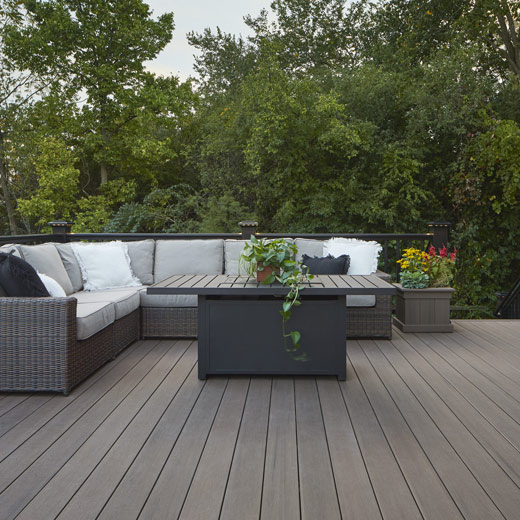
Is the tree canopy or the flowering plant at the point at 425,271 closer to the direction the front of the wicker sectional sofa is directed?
the flowering plant

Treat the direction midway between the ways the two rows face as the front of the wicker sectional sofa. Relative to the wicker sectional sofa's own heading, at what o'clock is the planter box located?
The planter box is roughly at 10 o'clock from the wicker sectional sofa.

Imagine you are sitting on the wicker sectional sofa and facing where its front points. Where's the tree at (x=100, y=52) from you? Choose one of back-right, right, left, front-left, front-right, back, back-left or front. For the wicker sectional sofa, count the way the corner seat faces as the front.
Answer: back-left

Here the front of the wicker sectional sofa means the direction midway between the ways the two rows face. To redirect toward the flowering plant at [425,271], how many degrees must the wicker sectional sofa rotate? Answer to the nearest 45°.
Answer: approximately 45° to its left

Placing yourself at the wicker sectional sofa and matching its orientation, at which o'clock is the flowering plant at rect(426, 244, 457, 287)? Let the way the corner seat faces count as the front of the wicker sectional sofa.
The flowering plant is roughly at 10 o'clock from the wicker sectional sofa.

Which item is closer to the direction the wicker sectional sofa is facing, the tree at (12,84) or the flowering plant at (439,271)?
the flowering plant

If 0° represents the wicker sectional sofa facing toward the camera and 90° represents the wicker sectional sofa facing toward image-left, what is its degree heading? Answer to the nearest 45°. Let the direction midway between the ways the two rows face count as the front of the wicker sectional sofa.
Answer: approximately 315°

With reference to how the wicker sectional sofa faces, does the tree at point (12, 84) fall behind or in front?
behind
